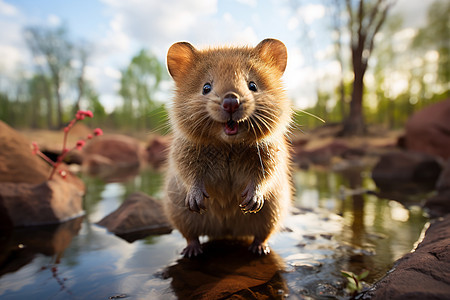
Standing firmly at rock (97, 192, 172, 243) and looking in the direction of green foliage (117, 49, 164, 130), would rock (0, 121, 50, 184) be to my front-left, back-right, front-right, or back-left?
front-left
